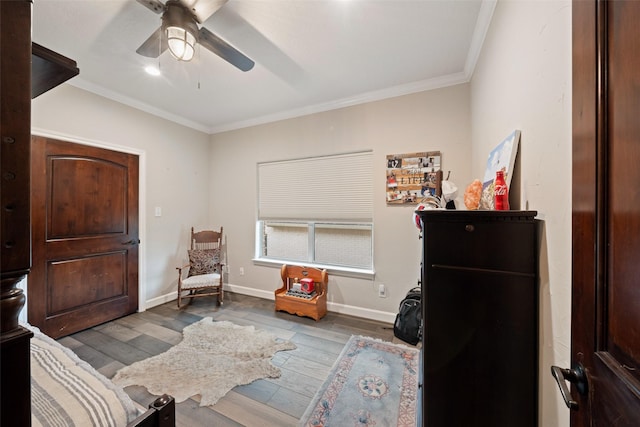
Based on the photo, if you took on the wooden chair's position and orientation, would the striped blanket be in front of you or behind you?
in front

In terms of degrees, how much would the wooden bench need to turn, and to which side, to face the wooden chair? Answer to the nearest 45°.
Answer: approximately 45° to its right

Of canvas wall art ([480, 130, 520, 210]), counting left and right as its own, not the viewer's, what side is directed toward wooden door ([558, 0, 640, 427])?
left

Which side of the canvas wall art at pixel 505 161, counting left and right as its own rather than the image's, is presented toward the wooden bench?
front

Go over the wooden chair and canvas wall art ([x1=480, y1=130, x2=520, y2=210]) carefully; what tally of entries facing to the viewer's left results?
1

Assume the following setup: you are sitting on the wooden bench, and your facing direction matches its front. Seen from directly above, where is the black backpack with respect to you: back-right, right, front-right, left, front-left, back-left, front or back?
left

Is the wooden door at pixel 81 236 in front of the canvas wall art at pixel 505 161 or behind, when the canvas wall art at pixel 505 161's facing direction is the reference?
in front

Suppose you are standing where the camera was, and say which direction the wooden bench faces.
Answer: facing the viewer and to the left of the viewer

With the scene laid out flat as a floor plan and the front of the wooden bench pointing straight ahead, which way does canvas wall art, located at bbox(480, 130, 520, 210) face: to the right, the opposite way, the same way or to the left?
to the right

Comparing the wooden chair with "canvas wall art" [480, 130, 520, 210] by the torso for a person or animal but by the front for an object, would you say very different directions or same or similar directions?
very different directions

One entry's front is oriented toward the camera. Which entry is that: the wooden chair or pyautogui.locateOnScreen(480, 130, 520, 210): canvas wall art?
the wooden chair

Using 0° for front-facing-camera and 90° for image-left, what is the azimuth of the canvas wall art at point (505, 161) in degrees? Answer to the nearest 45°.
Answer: approximately 90°

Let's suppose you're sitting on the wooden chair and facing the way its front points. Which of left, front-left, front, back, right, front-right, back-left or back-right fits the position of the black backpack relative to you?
front-left

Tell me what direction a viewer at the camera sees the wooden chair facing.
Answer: facing the viewer

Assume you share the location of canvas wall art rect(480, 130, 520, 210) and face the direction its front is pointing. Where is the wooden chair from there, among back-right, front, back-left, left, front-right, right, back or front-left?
front
